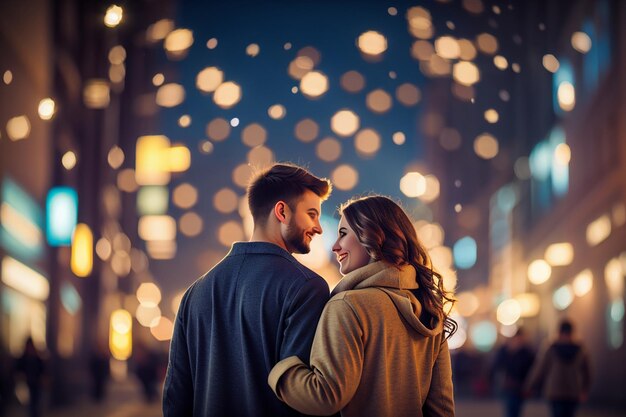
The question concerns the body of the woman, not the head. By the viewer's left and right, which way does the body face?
facing away from the viewer and to the left of the viewer

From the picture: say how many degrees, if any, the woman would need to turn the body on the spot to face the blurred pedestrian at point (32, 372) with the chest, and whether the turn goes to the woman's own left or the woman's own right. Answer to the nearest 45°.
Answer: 0° — they already face them

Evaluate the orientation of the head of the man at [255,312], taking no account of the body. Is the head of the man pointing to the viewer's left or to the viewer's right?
to the viewer's right

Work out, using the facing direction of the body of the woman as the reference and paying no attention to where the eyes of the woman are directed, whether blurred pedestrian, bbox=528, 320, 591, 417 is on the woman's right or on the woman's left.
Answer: on the woman's right

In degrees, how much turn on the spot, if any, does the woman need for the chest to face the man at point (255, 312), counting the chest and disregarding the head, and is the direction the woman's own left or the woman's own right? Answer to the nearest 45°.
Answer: approximately 45° to the woman's own left

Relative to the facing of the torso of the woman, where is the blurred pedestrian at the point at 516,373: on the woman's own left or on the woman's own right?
on the woman's own right

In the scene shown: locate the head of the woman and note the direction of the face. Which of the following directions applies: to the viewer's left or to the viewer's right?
to the viewer's left
